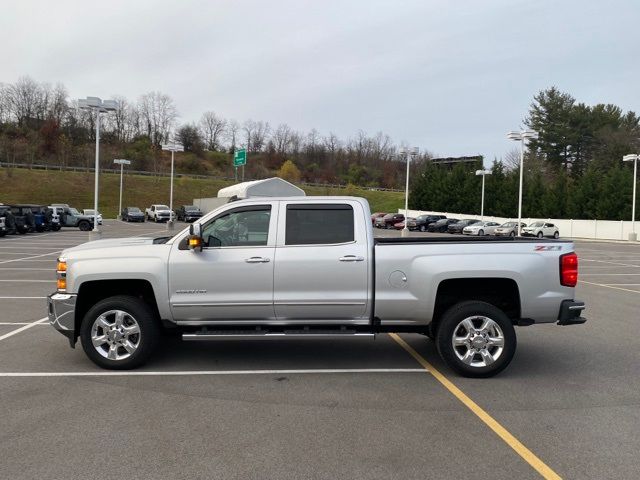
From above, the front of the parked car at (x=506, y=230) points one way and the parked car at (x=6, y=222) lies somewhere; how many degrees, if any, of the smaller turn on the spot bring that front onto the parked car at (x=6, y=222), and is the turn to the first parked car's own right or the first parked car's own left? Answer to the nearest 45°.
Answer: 0° — it already faces it

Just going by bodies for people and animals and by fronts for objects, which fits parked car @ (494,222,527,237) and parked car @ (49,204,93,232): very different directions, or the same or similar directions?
very different directions

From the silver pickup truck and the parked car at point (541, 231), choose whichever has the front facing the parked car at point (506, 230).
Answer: the parked car at point (541, 231)

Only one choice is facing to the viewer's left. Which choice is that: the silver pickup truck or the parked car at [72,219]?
the silver pickup truck

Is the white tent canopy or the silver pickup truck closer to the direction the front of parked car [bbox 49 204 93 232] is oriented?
the white tent canopy

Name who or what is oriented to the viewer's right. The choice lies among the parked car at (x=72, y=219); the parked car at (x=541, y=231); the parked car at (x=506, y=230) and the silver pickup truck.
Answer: the parked car at (x=72, y=219)

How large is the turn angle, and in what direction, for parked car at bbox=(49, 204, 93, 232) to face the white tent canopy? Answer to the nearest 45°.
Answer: approximately 45° to its right

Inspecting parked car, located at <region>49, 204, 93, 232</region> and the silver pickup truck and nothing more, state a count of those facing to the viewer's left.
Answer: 1

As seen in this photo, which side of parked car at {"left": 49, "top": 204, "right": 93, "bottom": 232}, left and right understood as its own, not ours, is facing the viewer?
right

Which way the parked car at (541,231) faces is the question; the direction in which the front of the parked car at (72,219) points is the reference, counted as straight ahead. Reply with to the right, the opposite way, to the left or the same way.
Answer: the opposite way

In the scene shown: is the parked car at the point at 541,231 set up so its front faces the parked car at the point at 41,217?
yes

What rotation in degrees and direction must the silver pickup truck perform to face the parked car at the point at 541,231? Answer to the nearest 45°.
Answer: approximately 135° to its right

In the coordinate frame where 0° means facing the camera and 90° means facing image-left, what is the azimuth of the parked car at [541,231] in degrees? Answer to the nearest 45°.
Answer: approximately 45°

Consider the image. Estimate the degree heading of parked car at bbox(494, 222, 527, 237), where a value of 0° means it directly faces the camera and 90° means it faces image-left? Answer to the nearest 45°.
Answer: approximately 45°

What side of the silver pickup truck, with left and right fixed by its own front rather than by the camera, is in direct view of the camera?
left
